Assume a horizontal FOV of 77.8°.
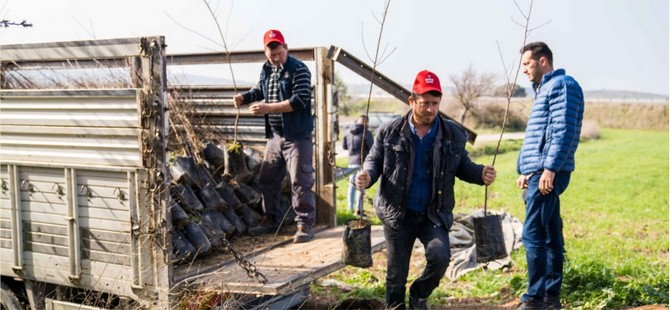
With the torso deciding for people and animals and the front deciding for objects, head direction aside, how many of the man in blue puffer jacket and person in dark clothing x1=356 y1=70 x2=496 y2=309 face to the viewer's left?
1

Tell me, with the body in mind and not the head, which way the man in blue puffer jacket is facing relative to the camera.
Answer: to the viewer's left

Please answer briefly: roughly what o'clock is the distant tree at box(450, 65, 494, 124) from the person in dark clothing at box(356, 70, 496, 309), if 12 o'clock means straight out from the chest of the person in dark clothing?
The distant tree is roughly at 6 o'clock from the person in dark clothing.

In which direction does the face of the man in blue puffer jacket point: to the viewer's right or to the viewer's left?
to the viewer's left

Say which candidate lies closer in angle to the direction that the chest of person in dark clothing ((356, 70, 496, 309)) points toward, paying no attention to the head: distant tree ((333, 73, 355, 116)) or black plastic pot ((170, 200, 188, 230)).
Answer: the black plastic pot

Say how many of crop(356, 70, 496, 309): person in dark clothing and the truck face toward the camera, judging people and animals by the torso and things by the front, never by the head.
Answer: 1

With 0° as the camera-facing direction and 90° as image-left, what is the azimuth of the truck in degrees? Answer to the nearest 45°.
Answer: approximately 135°
